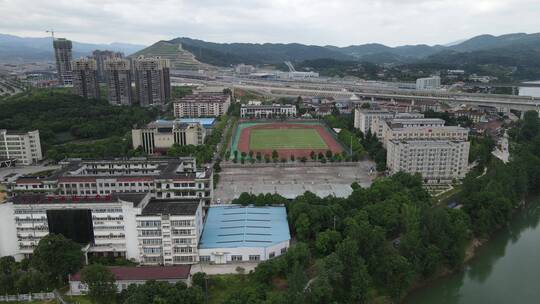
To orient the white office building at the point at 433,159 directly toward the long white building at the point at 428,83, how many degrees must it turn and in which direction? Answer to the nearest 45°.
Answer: approximately 180°

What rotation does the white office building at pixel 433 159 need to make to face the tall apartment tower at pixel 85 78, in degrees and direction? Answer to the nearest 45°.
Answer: approximately 90° to its right

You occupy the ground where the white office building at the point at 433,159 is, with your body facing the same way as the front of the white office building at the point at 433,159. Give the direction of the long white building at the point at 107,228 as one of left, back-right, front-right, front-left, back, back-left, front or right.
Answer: front-right

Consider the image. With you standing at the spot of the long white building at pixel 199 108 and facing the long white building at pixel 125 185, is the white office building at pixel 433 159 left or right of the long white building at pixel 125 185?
left

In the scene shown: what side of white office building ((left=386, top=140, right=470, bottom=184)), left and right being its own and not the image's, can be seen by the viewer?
front

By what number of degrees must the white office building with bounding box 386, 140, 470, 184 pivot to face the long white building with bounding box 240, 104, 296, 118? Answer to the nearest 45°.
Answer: approximately 135° to its right

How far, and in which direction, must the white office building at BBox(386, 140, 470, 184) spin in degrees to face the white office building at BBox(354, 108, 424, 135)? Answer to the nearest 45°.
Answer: approximately 135° to its right

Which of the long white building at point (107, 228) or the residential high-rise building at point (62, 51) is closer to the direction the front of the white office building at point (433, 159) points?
the long white building

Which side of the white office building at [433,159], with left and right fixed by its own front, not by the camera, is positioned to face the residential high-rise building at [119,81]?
right

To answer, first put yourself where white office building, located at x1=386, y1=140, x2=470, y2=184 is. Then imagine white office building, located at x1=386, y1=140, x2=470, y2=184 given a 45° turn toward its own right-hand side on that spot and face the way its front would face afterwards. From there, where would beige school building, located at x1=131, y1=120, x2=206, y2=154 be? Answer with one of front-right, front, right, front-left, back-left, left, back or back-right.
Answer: front-right

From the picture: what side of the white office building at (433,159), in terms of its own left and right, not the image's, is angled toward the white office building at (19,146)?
right

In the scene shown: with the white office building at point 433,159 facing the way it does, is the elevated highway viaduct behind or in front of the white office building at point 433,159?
behind
